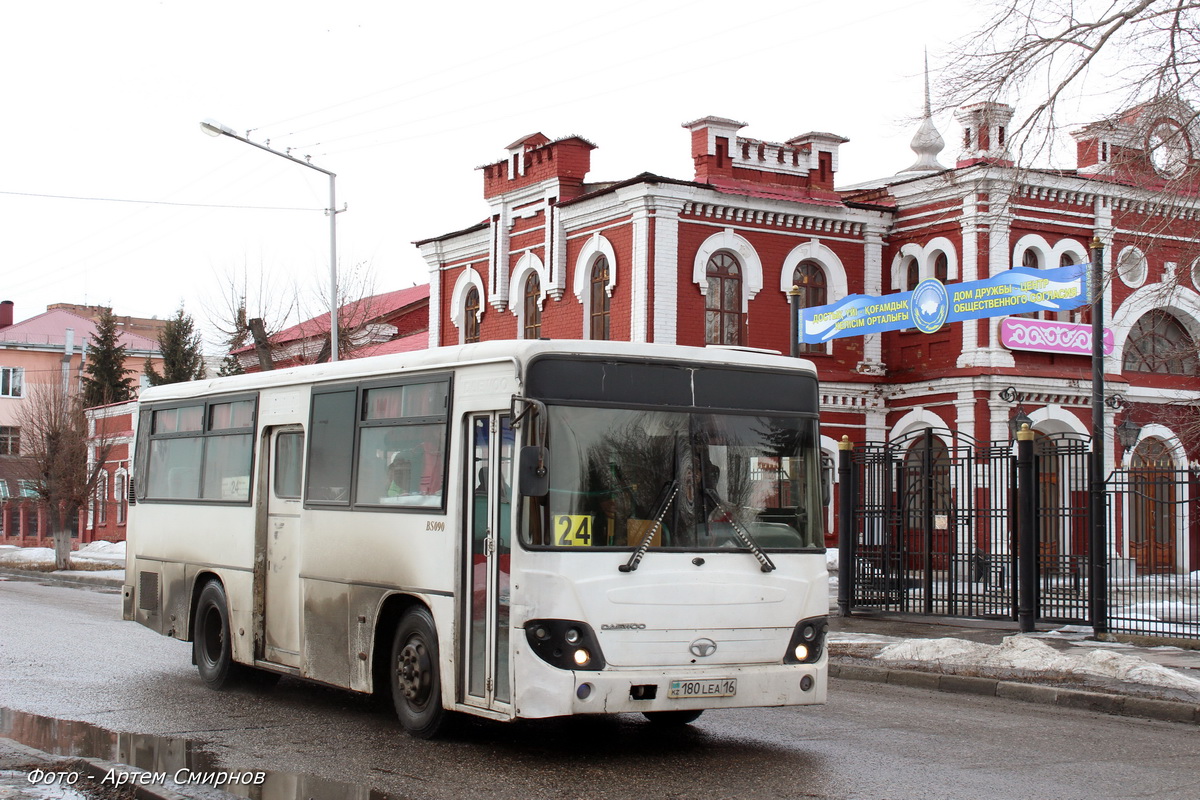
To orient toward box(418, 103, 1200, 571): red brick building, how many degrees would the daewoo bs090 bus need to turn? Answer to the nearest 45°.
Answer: approximately 135° to its left

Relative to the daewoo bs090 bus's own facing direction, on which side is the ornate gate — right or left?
on its left

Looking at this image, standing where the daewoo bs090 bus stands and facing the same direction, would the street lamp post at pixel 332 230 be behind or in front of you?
behind

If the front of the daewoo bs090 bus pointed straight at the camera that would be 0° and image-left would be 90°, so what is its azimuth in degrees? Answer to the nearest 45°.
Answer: approximately 315°

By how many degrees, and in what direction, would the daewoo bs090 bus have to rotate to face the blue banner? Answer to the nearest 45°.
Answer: approximately 90° to its left

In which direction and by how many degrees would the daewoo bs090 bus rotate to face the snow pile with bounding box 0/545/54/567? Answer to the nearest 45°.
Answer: approximately 135° to its left

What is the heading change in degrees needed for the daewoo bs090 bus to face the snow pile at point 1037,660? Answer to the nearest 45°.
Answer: approximately 90° to its left

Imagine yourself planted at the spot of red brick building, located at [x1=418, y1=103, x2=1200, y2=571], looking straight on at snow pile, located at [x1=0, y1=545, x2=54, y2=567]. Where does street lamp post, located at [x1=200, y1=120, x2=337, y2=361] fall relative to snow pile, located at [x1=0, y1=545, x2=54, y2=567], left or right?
left

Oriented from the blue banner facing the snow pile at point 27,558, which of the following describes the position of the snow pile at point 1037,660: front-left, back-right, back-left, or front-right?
back-left

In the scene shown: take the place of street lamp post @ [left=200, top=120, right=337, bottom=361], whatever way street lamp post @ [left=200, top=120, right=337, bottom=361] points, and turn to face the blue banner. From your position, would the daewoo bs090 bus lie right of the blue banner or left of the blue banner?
right

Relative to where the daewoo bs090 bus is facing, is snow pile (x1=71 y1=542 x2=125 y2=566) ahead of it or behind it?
behind
